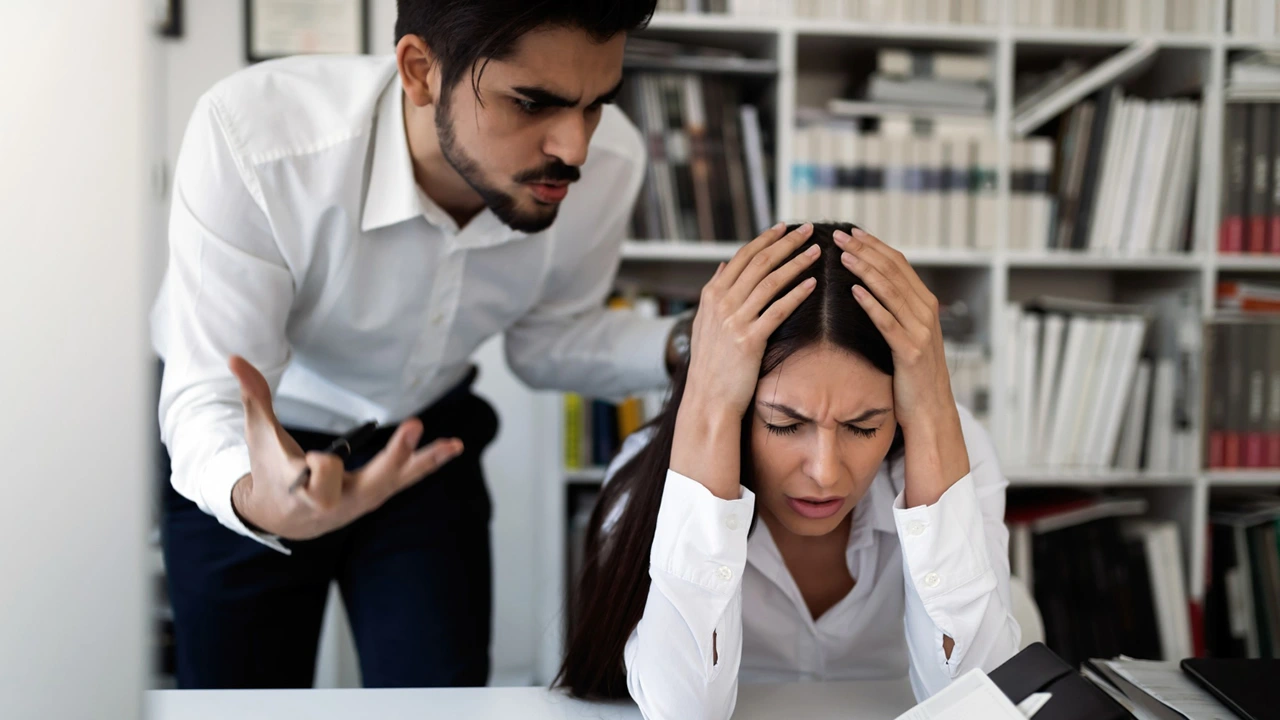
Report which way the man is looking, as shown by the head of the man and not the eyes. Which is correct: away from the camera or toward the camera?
toward the camera

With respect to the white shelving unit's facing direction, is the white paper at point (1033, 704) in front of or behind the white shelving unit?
in front

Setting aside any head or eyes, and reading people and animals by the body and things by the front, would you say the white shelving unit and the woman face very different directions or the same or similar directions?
same or similar directions

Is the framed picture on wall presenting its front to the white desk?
yes

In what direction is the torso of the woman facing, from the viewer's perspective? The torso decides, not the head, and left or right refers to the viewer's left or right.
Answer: facing the viewer

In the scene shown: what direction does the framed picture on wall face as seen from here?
toward the camera

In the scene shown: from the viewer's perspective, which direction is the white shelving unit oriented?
toward the camera

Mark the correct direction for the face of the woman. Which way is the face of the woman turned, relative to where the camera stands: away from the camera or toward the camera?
toward the camera

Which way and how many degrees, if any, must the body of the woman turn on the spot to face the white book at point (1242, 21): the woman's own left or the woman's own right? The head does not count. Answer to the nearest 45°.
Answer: approximately 135° to the woman's own left

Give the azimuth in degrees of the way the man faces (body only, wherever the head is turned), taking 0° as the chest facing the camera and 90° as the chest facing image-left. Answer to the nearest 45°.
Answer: approximately 315°

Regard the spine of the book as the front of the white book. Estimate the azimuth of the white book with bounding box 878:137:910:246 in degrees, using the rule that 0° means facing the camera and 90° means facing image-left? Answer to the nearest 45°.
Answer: approximately 0°

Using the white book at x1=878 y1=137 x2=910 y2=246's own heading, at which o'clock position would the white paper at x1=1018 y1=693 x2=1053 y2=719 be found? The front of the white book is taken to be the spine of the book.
The white paper is roughly at 12 o'clock from the white book.
